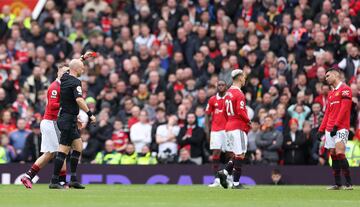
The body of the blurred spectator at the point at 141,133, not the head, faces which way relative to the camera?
toward the camera

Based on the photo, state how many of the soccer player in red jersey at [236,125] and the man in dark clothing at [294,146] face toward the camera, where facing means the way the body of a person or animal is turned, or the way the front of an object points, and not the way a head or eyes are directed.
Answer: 1

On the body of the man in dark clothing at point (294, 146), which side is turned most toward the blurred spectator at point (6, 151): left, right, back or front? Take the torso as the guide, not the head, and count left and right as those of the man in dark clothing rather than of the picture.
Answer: right

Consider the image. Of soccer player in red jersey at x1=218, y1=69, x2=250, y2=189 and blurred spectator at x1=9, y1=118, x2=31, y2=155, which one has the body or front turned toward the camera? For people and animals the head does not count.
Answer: the blurred spectator

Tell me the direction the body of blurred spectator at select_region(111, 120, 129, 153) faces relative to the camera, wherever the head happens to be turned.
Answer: toward the camera

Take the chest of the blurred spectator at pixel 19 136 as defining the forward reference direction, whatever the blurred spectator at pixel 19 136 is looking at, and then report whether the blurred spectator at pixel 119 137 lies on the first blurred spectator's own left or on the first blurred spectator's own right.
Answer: on the first blurred spectator's own left

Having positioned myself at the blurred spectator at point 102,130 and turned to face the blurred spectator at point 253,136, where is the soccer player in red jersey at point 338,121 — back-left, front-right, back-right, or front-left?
front-right

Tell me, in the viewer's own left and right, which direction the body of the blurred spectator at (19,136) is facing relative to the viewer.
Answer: facing the viewer

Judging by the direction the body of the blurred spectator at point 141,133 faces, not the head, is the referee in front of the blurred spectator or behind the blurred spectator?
in front

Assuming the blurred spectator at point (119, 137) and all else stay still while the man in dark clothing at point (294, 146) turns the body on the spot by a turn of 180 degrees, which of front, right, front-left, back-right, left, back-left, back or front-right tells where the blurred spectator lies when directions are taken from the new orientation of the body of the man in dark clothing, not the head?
left

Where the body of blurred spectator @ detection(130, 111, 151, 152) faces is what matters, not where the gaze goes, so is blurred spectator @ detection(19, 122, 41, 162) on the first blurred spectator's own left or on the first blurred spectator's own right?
on the first blurred spectator's own right

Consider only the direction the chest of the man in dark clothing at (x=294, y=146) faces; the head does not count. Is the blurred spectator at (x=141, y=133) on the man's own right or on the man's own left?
on the man's own right
